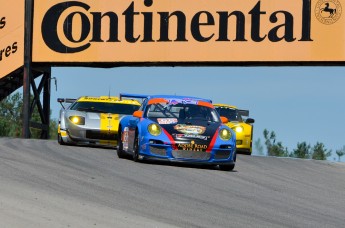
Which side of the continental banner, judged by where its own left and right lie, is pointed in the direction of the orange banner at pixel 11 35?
right

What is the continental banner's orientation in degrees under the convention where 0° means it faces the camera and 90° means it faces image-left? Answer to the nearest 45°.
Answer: approximately 0°

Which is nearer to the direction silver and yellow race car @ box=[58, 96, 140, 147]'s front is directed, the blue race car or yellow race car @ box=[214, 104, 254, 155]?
the blue race car

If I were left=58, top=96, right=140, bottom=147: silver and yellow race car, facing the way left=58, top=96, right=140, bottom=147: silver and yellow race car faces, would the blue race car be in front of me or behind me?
in front

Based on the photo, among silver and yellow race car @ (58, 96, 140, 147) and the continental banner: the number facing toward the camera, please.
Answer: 2

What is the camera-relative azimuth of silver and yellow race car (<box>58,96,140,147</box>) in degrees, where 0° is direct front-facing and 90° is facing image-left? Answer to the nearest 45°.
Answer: approximately 0°

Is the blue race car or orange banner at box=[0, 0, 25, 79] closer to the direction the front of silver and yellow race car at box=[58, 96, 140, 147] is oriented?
the blue race car

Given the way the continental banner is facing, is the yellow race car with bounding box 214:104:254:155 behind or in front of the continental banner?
in front
